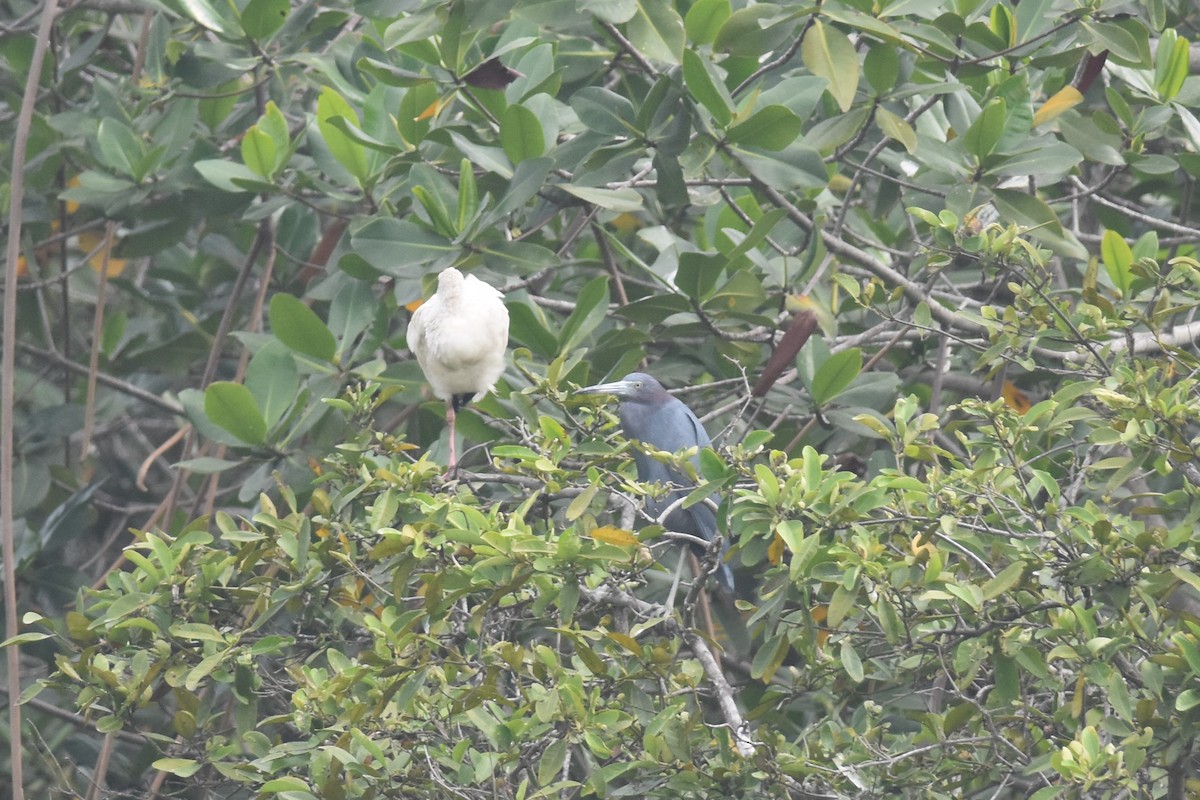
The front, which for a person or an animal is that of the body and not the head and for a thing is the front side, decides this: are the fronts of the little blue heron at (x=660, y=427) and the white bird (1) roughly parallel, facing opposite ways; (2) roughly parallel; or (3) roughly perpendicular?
roughly perpendicular

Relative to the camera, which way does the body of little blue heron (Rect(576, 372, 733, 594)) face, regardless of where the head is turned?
to the viewer's left

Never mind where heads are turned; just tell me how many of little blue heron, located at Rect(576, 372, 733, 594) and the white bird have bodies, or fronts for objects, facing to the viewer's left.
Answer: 1
